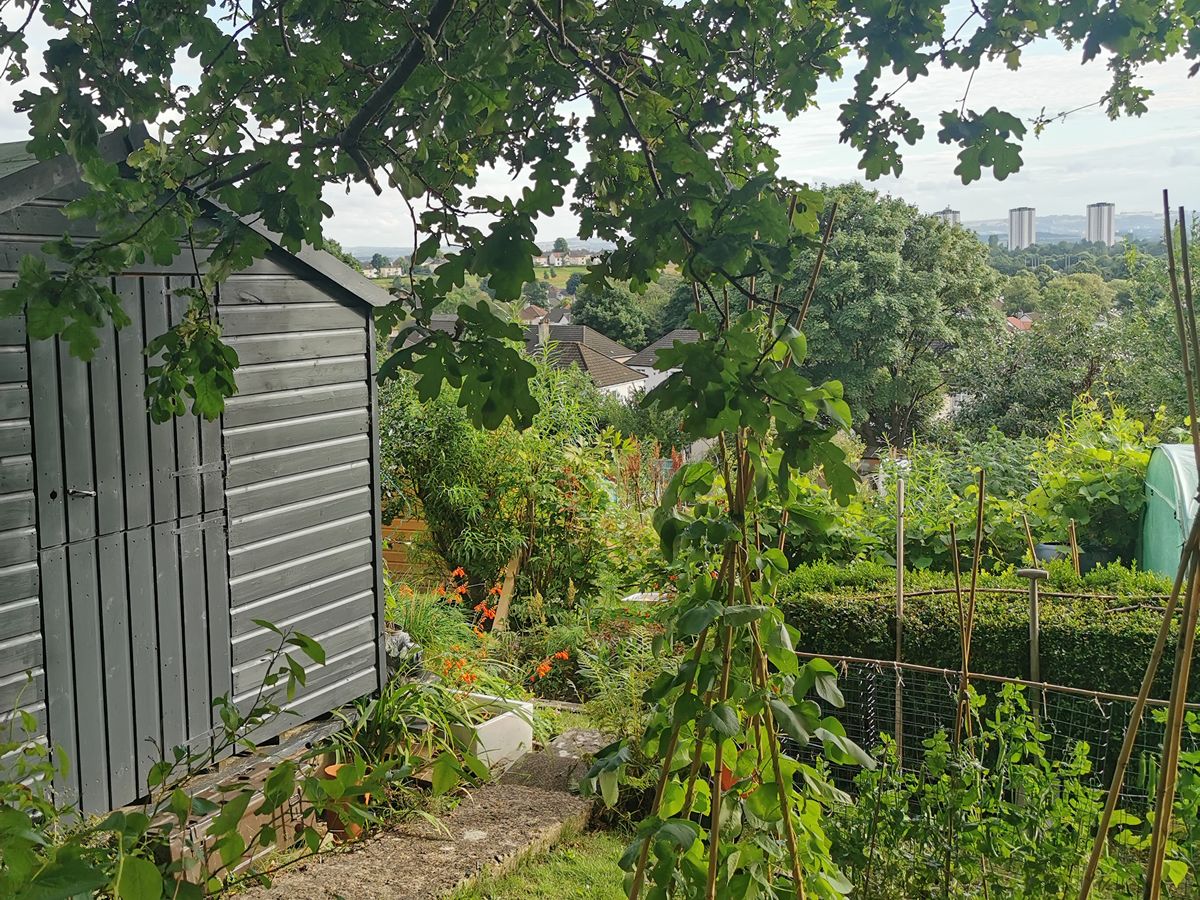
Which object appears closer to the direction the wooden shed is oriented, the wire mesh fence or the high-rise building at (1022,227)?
the wire mesh fence

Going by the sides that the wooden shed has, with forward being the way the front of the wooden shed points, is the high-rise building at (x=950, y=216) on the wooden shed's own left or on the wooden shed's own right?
on the wooden shed's own left

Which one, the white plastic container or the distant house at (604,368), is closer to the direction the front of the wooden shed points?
the white plastic container

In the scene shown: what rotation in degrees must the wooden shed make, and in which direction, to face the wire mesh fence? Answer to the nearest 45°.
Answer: approximately 45° to its left

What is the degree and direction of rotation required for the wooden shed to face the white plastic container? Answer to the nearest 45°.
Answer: approximately 90° to its left

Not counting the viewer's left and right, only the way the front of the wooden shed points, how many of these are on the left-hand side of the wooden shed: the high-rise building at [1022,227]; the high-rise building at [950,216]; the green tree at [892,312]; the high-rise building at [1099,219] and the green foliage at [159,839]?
4

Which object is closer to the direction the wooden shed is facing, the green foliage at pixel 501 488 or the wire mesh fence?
the wire mesh fence

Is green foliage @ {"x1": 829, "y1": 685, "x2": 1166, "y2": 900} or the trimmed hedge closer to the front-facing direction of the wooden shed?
the green foliage

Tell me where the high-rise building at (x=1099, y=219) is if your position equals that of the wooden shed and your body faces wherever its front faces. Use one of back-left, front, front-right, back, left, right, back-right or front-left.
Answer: left
